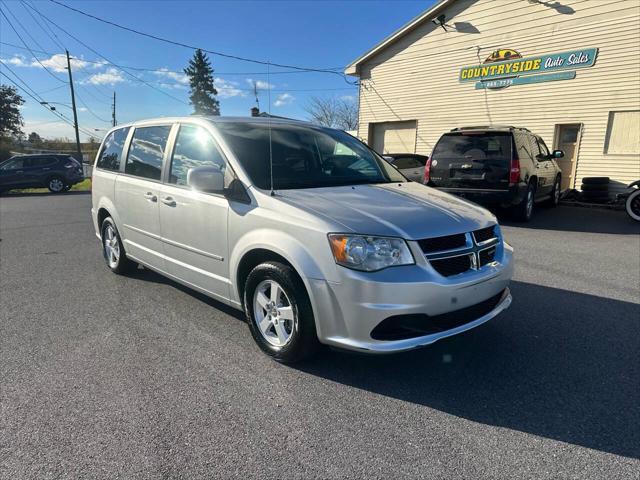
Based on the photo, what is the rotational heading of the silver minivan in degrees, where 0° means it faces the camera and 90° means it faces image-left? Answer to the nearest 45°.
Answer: approximately 315°

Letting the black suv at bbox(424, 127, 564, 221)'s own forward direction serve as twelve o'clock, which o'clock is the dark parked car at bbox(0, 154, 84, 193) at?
The dark parked car is roughly at 8 o'clock from the black suv.

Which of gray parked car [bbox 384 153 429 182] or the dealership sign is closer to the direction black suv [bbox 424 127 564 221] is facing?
the dealership sign

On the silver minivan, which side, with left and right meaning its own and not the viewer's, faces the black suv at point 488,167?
left

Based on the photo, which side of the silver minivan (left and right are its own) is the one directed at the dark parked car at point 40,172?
back

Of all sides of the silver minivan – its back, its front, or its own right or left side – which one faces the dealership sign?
left

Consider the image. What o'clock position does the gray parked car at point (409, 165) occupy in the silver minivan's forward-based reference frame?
The gray parked car is roughly at 8 o'clock from the silver minivan.

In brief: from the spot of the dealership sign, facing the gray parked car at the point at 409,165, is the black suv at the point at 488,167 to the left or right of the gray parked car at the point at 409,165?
left

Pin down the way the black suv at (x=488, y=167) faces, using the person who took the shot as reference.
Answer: facing away from the viewer and to the right of the viewer

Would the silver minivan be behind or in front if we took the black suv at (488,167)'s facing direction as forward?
behind
